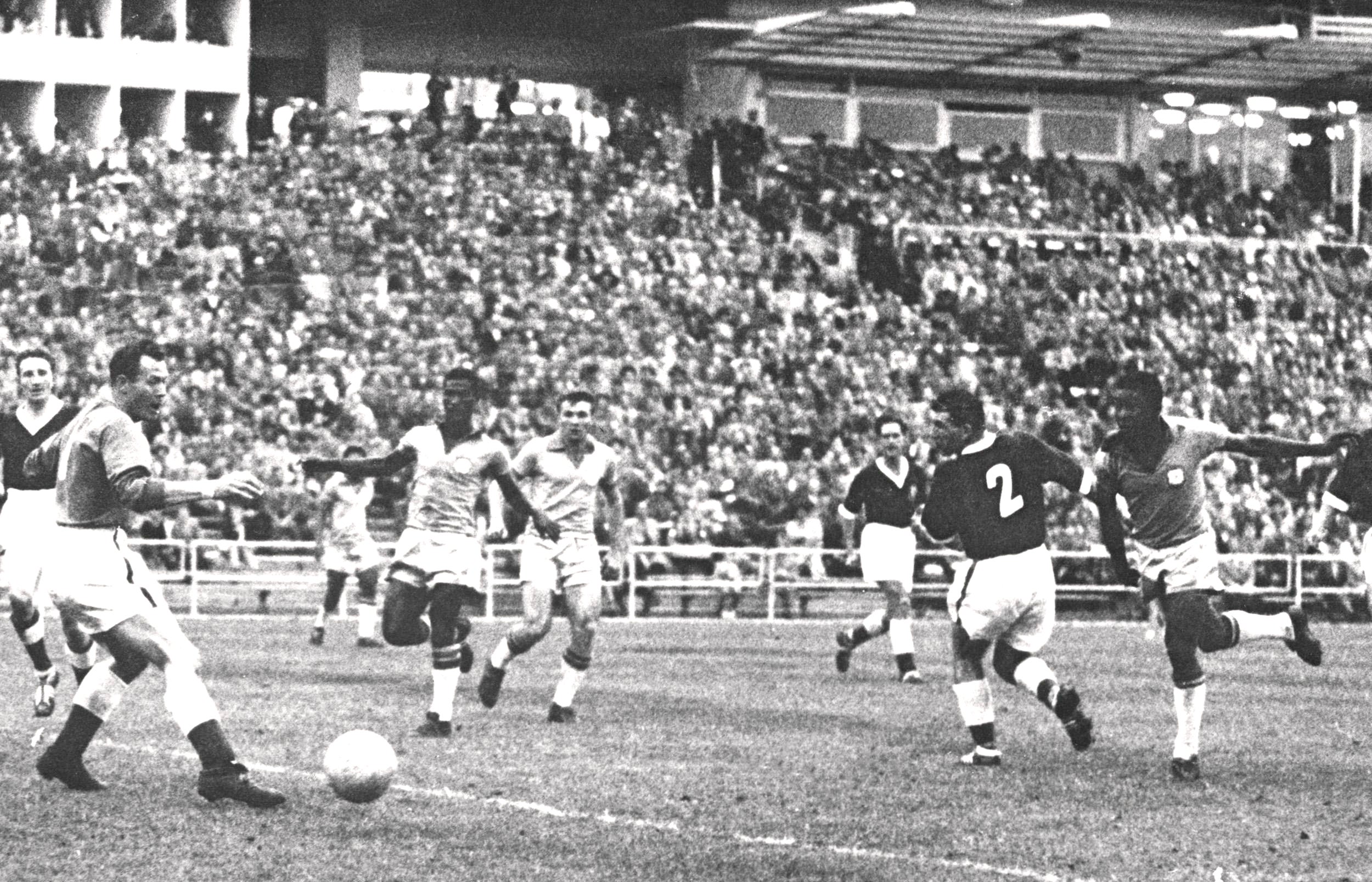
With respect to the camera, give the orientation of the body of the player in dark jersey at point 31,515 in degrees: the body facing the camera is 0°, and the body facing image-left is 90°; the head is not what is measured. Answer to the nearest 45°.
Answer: approximately 0°

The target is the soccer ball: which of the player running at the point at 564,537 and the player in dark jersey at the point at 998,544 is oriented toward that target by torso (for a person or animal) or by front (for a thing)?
the player running

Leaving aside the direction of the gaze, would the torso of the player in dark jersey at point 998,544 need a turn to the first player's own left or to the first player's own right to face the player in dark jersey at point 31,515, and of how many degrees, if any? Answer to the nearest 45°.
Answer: approximately 45° to the first player's own left

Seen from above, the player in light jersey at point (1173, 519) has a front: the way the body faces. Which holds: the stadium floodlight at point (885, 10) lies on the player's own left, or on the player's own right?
on the player's own right

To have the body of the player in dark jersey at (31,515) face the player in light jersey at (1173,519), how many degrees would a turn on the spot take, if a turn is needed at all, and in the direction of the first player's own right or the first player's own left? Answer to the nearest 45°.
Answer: approximately 45° to the first player's own left

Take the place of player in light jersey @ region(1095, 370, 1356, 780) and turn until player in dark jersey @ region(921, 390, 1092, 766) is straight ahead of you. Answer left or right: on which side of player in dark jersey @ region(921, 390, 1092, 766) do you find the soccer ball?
left

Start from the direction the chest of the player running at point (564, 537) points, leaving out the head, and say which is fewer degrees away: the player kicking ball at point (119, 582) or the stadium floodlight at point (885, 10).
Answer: the player kicking ball

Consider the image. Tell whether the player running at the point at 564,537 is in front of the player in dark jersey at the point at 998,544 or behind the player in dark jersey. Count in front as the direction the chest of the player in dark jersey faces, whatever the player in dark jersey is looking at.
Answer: in front

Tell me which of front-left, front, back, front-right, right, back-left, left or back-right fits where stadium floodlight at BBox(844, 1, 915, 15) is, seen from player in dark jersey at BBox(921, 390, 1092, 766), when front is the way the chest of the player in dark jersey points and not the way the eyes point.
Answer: front-right

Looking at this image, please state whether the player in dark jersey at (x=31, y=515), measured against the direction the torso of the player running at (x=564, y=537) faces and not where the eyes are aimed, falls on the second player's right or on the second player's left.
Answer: on the second player's right

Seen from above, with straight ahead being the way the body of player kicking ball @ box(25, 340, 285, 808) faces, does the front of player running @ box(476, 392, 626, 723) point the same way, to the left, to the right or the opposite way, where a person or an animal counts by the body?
to the right

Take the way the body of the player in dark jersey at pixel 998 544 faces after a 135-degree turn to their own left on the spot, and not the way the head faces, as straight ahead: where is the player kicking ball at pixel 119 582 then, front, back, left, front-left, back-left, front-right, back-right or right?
front-right

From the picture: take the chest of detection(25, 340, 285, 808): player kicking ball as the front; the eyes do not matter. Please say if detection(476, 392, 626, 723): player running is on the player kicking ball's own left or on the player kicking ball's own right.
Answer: on the player kicking ball's own left

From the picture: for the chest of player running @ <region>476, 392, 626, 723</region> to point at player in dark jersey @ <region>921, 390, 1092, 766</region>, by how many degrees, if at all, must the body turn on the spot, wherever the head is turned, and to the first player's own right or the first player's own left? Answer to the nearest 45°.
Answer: approximately 45° to the first player's own left

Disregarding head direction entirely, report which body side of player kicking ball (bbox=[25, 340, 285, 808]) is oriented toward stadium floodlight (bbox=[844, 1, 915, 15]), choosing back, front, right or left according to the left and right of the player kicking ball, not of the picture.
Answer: left
